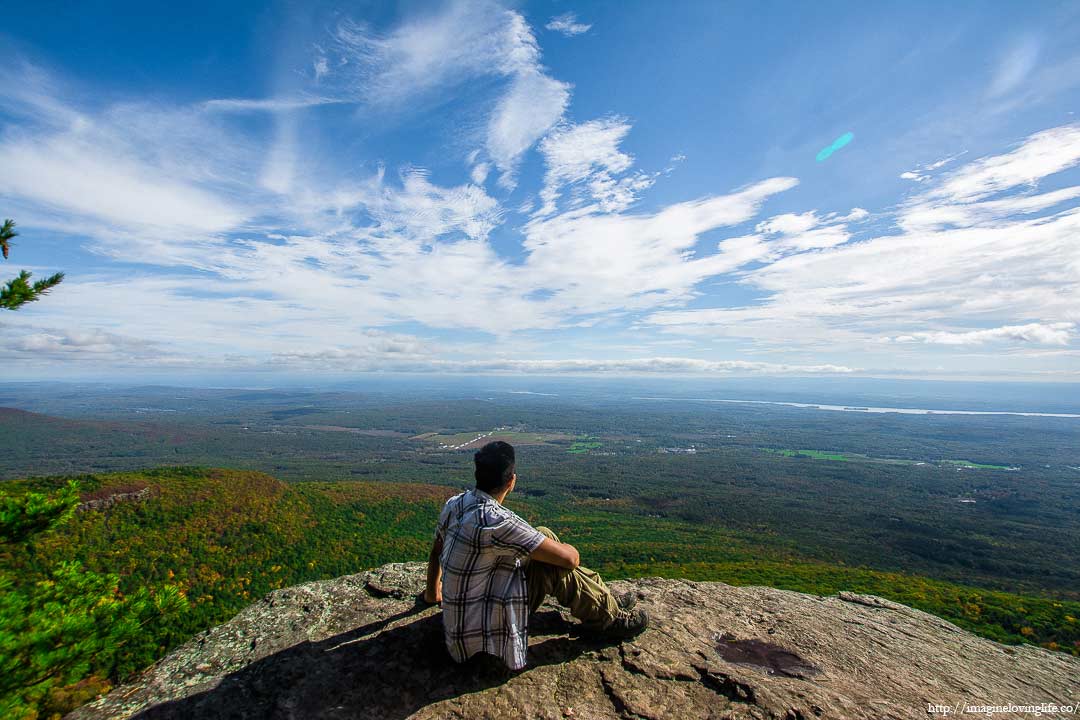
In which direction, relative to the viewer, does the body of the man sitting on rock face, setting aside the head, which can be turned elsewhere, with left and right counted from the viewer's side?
facing away from the viewer and to the right of the viewer

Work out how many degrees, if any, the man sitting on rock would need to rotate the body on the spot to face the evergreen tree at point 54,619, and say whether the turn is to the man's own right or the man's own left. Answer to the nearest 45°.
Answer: approximately 135° to the man's own left

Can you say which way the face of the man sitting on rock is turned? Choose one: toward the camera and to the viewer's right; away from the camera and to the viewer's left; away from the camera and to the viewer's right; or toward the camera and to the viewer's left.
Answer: away from the camera and to the viewer's right
